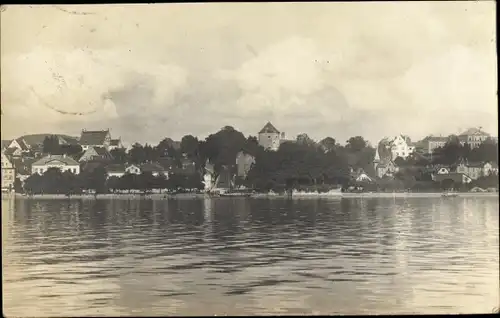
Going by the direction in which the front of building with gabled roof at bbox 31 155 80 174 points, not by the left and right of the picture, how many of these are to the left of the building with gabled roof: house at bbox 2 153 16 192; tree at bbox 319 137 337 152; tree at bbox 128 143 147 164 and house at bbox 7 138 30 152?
2

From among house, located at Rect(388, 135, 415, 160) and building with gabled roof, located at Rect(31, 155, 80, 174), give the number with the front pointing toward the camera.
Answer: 2

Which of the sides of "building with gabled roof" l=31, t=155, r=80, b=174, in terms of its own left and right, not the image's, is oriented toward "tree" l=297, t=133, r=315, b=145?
left

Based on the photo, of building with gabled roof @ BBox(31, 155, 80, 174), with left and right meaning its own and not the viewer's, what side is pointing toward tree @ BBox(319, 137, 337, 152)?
left

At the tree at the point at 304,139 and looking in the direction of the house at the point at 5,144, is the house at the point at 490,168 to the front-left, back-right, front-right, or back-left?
back-left

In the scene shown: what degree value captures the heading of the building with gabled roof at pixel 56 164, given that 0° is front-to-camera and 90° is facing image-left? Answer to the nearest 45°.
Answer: approximately 0°

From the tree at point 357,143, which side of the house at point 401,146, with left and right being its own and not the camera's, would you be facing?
right

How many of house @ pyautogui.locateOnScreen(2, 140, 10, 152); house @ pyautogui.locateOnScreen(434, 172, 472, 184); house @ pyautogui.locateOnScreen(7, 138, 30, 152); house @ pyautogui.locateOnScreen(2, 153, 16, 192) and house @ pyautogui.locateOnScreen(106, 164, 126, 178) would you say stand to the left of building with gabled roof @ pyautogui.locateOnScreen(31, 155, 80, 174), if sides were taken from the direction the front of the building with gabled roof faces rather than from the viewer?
2

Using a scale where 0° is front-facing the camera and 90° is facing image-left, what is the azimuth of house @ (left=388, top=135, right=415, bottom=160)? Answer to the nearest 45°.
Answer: approximately 0°

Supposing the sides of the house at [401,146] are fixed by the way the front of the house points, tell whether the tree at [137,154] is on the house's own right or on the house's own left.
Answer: on the house's own right
